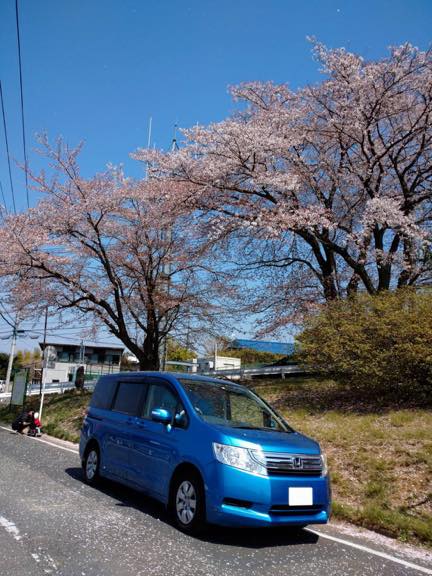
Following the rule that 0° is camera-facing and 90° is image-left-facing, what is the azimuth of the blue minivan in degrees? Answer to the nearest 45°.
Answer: approximately 315°

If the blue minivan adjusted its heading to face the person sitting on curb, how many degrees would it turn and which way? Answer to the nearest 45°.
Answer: approximately 180°

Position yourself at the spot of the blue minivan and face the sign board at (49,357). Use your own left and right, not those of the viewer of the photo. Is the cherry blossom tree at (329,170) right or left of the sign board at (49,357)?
right

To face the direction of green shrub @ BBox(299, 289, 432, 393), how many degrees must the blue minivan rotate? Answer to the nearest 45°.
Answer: approximately 90° to its left

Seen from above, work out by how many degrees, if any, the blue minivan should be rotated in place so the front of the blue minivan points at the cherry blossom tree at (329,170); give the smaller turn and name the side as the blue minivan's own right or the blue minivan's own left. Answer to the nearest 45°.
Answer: approximately 135° to the blue minivan's own left

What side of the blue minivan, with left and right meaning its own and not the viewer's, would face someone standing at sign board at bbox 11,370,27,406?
back
